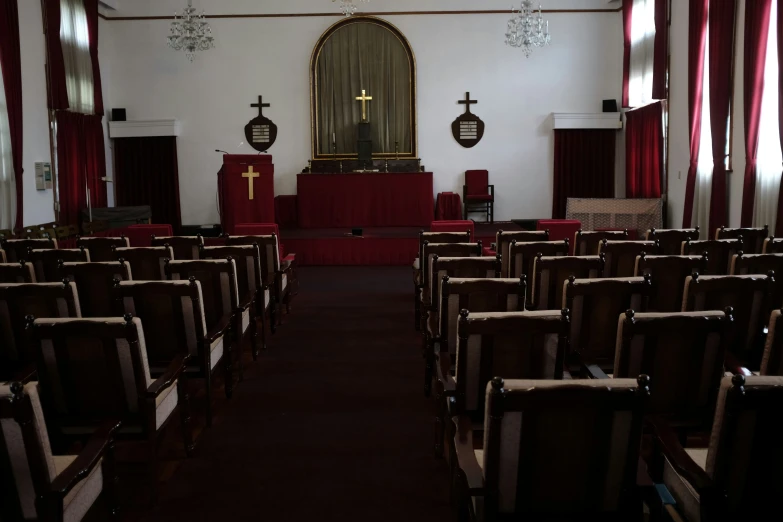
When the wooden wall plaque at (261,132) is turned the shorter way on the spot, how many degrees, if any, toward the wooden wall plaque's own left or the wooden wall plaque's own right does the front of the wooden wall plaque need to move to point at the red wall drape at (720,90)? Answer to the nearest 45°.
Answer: approximately 45° to the wooden wall plaque's own left

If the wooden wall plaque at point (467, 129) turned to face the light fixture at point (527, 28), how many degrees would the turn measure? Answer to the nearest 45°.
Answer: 0° — it already faces it

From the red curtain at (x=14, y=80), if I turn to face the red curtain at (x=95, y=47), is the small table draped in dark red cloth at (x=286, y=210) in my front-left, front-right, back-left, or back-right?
front-right

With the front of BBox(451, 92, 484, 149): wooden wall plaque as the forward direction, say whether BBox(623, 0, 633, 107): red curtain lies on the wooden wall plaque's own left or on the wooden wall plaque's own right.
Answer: on the wooden wall plaque's own left

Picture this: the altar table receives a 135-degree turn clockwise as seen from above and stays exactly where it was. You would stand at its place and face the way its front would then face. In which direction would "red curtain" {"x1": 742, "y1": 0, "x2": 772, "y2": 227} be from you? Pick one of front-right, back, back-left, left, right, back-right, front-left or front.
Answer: back

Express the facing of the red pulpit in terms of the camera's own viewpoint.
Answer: facing the viewer

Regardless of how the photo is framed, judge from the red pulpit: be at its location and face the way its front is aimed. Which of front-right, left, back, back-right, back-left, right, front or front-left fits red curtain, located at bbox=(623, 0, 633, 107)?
left

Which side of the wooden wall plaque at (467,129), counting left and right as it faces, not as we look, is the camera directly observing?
front

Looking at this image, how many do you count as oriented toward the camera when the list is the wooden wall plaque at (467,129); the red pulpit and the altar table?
3

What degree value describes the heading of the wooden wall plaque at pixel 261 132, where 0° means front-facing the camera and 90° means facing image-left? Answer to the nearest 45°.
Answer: approximately 0°

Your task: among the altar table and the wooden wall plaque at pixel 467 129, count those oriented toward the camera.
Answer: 2

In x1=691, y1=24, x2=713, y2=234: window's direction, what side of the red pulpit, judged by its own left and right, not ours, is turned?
left

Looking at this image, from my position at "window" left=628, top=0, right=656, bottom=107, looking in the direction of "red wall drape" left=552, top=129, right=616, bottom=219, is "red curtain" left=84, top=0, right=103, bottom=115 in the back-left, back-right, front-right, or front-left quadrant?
front-left

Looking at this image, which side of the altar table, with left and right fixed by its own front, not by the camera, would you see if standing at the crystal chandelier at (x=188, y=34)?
right

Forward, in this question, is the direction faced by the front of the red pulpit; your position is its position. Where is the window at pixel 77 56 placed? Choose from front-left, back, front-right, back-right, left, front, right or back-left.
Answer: back-right

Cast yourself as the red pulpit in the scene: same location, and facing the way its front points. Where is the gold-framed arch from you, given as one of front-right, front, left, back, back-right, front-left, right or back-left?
back-left
